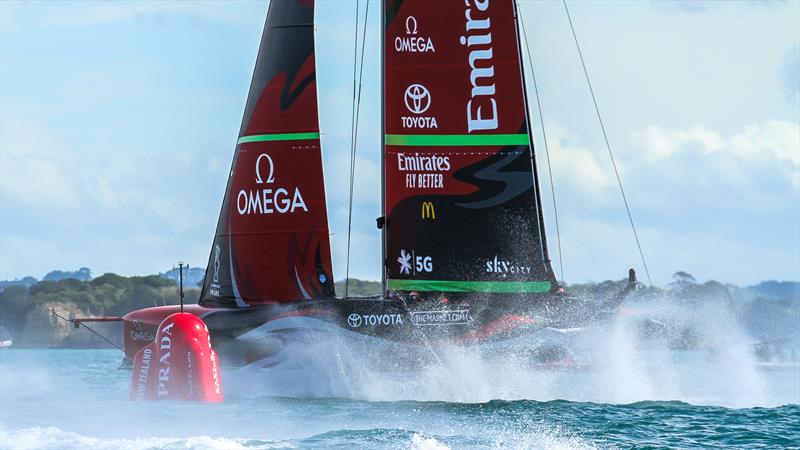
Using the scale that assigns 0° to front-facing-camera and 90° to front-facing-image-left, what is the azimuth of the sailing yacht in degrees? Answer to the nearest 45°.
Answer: approximately 90°
